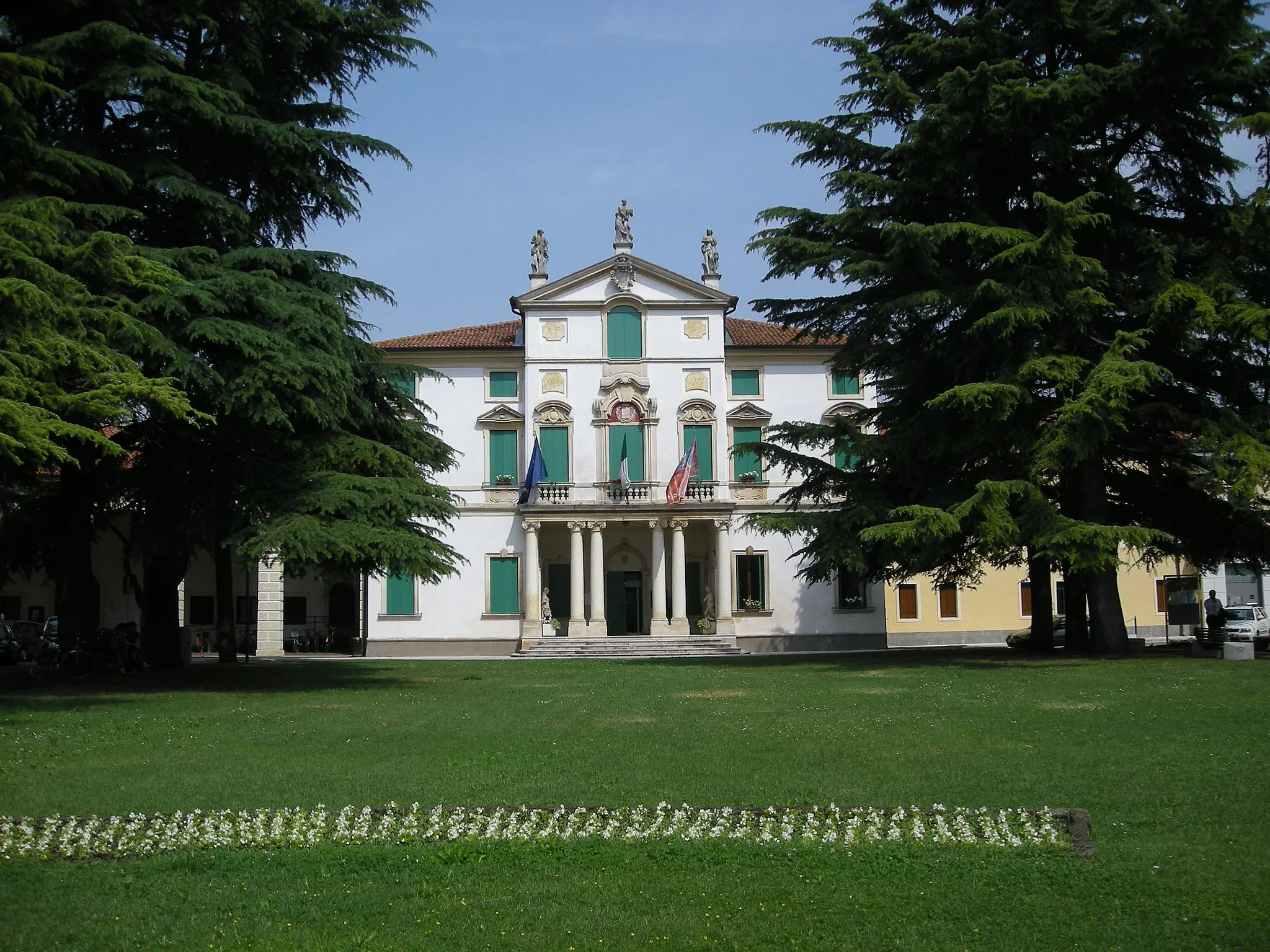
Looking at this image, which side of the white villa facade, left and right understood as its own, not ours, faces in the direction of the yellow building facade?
left

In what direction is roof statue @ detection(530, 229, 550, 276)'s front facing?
toward the camera

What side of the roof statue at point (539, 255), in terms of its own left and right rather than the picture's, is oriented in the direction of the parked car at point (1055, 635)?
left

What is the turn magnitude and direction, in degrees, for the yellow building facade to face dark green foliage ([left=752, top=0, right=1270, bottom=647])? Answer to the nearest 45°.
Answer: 0° — it already faces it

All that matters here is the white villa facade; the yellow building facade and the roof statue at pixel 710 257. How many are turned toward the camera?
3

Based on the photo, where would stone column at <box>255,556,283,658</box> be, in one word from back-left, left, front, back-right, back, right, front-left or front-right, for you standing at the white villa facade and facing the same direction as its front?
right

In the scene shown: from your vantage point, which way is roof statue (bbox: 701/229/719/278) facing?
toward the camera

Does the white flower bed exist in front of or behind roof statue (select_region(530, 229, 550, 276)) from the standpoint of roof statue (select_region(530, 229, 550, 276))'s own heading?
in front

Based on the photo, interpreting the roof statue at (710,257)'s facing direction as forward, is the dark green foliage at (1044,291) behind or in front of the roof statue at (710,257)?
in front

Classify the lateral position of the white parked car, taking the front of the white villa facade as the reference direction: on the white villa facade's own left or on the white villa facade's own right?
on the white villa facade's own left
